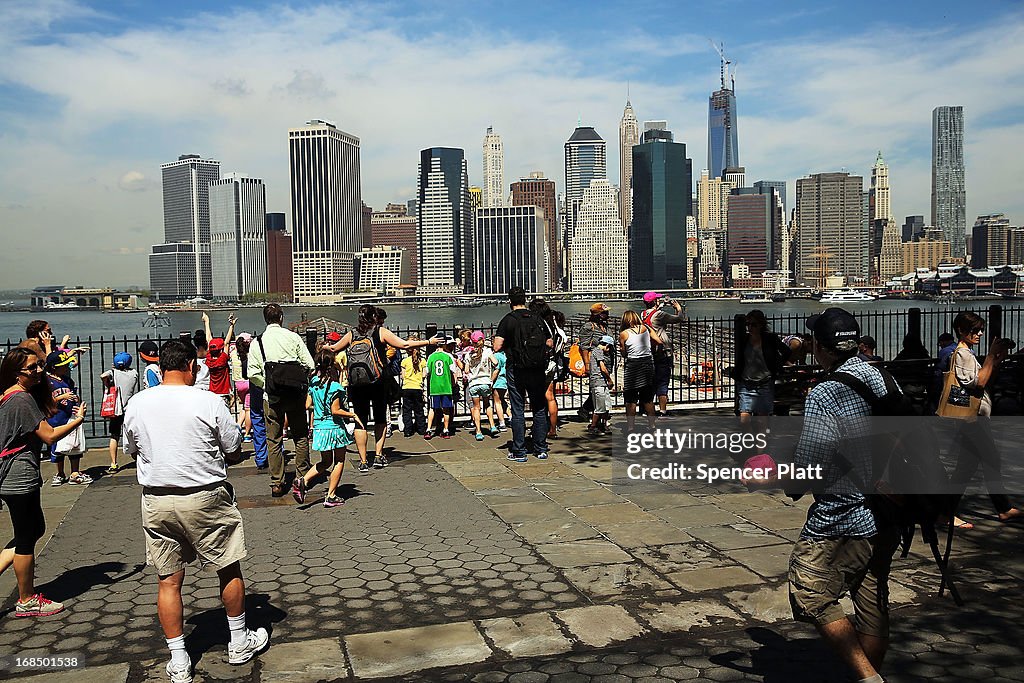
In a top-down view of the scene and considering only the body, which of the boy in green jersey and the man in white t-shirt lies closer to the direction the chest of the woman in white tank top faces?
the boy in green jersey

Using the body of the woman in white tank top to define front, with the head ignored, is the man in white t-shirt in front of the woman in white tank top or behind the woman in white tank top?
behind

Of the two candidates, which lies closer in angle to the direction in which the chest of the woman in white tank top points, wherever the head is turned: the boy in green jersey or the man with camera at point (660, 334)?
the man with camera

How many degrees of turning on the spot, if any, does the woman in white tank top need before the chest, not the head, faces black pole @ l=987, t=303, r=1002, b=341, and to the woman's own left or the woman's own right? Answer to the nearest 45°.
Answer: approximately 45° to the woman's own right

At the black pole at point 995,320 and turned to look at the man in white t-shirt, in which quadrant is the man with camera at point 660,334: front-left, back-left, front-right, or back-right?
front-right

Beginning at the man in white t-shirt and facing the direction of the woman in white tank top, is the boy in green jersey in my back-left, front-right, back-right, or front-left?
front-left

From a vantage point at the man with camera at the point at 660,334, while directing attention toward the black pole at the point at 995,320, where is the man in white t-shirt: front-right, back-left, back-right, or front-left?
back-right

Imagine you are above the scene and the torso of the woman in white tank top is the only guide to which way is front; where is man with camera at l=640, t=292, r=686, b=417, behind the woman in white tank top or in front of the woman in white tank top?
in front

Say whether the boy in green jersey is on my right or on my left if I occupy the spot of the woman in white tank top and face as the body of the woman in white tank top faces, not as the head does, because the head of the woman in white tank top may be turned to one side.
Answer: on my left

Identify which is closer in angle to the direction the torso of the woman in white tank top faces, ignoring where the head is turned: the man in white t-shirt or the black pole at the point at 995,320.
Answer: the black pole

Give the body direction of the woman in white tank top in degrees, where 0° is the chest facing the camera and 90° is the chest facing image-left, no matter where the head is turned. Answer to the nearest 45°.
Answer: approximately 180°
